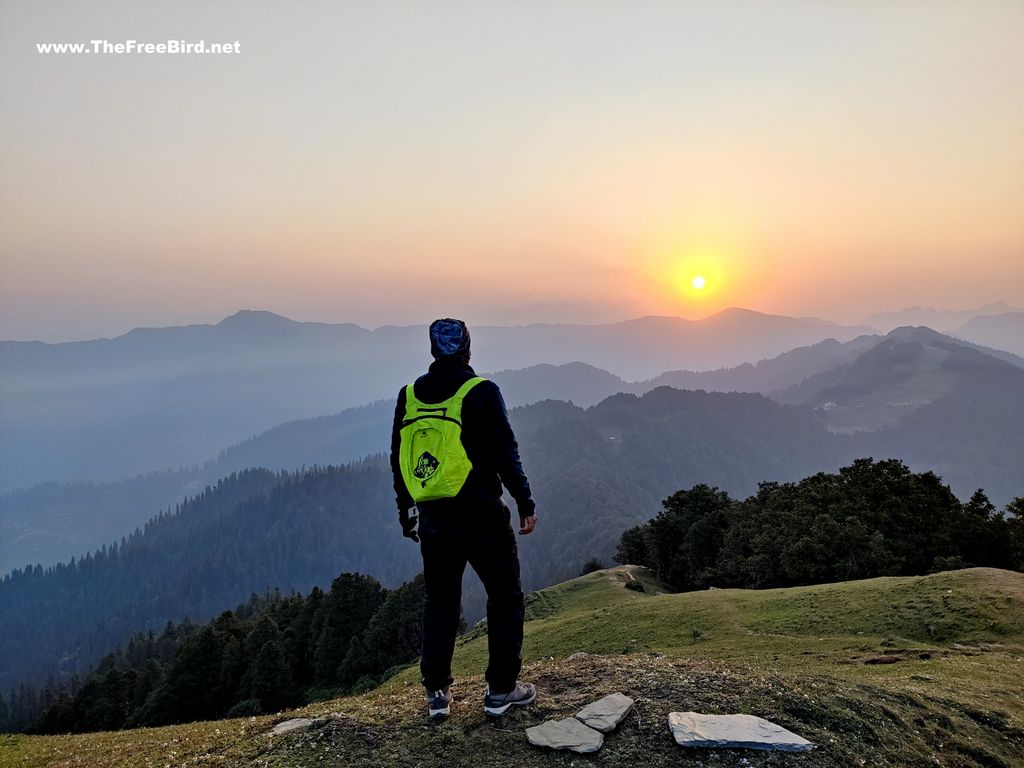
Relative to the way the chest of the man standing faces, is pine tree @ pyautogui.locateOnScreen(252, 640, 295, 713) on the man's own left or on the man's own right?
on the man's own left

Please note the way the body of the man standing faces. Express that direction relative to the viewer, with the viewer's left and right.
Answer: facing away from the viewer and to the right of the viewer

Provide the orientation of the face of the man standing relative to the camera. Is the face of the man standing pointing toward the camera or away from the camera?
away from the camera
